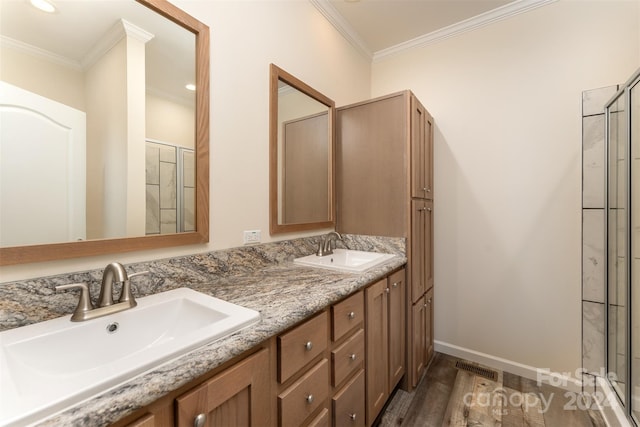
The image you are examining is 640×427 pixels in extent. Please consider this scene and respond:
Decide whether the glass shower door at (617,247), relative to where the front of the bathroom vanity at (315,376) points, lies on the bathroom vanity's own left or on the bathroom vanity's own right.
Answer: on the bathroom vanity's own left

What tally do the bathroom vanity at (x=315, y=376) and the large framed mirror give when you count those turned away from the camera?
0

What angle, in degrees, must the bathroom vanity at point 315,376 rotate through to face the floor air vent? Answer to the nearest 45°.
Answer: approximately 90° to its left

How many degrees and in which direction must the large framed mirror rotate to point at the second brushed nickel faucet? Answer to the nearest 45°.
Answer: approximately 45° to its left

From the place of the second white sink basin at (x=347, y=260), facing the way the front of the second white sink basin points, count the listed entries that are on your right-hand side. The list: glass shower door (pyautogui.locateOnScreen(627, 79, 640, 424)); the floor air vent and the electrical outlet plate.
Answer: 1

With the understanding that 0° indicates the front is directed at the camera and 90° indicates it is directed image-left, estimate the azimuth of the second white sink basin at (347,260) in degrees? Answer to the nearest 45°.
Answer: approximately 315°

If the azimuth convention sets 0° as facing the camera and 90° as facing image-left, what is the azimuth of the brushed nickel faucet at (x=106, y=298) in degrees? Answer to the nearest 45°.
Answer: approximately 315°

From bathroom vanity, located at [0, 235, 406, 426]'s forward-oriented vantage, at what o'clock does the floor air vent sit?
The floor air vent is roughly at 10 o'clock from the bathroom vanity.

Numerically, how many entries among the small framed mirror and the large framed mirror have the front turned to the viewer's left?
0

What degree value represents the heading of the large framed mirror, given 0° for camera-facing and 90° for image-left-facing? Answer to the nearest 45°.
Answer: approximately 315°

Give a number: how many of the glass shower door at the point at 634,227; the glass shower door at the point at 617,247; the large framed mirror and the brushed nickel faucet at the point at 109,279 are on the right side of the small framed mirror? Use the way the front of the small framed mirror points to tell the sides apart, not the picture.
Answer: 2

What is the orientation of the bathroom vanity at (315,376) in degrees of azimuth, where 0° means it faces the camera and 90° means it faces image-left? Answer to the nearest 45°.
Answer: approximately 315°

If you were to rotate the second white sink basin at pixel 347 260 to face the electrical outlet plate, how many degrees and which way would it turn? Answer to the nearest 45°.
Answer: approximately 90° to its right
